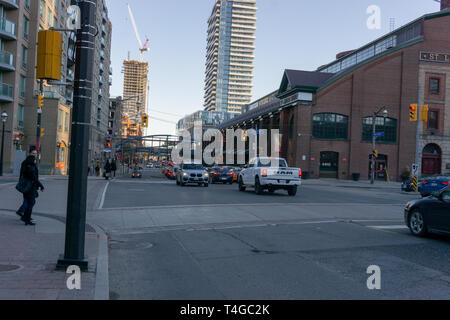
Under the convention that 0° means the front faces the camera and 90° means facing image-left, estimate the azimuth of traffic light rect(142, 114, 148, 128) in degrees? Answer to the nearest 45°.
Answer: approximately 0°

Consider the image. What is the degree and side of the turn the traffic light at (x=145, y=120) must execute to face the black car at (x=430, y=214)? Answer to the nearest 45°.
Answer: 0° — it already faces it

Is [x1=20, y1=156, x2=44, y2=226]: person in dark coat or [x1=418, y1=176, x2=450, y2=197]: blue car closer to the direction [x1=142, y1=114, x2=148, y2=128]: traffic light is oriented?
the person in dark coat

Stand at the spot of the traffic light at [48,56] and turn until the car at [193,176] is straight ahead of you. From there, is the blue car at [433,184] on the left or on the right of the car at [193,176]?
right

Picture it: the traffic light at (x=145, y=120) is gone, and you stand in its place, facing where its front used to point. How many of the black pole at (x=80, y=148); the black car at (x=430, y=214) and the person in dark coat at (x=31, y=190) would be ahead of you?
3

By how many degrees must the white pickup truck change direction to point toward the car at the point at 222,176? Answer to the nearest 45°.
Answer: approximately 45° to its right
